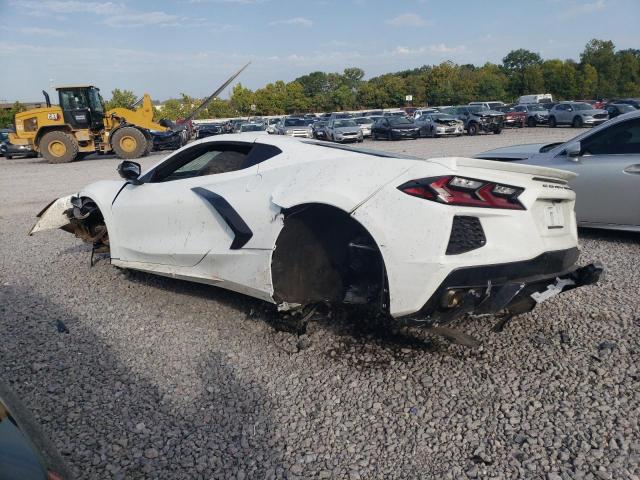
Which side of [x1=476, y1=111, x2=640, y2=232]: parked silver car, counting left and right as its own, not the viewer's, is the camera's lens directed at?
left

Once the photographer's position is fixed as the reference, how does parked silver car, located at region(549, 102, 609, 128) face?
facing the viewer and to the right of the viewer

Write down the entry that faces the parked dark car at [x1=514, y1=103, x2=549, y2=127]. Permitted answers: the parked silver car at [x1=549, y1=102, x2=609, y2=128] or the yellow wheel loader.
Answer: the yellow wheel loader

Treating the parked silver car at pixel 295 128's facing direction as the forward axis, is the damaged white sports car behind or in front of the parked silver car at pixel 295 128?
in front

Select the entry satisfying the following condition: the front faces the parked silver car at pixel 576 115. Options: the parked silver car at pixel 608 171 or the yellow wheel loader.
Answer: the yellow wheel loader

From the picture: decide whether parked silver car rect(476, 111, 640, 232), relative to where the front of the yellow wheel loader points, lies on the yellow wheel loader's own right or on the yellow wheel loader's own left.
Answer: on the yellow wheel loader's own right

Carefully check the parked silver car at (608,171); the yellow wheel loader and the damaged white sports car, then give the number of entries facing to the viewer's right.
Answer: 1

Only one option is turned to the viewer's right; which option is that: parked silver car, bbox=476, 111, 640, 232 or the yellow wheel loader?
the yellow wheel loader

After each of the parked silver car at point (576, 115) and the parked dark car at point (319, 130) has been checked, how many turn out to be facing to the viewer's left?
0

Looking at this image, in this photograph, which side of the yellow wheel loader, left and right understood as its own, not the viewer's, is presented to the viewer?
right

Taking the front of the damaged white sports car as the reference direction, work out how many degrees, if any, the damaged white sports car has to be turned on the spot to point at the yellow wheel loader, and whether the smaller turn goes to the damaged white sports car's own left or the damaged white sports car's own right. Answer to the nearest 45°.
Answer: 0° — it already faces it

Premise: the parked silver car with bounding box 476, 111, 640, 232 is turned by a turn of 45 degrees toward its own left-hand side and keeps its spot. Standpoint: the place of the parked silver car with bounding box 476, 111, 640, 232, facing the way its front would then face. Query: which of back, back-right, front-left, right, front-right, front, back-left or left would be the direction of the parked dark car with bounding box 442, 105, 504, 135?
back-right

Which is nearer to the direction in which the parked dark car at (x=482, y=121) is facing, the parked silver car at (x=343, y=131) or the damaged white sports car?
the damaged white sports car

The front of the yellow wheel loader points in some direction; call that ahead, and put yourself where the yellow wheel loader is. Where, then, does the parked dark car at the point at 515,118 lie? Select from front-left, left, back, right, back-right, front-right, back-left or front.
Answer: front

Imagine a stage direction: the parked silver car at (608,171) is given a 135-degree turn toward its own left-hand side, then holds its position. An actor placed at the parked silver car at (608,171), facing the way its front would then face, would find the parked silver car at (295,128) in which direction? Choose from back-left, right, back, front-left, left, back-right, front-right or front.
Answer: back

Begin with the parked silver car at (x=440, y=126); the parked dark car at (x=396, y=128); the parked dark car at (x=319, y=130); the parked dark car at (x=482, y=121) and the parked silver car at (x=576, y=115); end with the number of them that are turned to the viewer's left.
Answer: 0

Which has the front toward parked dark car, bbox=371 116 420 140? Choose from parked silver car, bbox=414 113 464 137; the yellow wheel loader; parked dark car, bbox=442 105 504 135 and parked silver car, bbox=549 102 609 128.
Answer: the yellow wheel loader

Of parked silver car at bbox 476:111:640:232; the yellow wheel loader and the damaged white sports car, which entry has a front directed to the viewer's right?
the yellow wheel loader

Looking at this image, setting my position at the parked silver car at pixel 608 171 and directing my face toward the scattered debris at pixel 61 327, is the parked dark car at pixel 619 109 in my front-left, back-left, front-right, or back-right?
back-right

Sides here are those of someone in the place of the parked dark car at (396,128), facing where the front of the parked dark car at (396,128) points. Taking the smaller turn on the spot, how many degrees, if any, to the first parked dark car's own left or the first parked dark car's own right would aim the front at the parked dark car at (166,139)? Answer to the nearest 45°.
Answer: approximately 90° to the first parked dark car's own right
